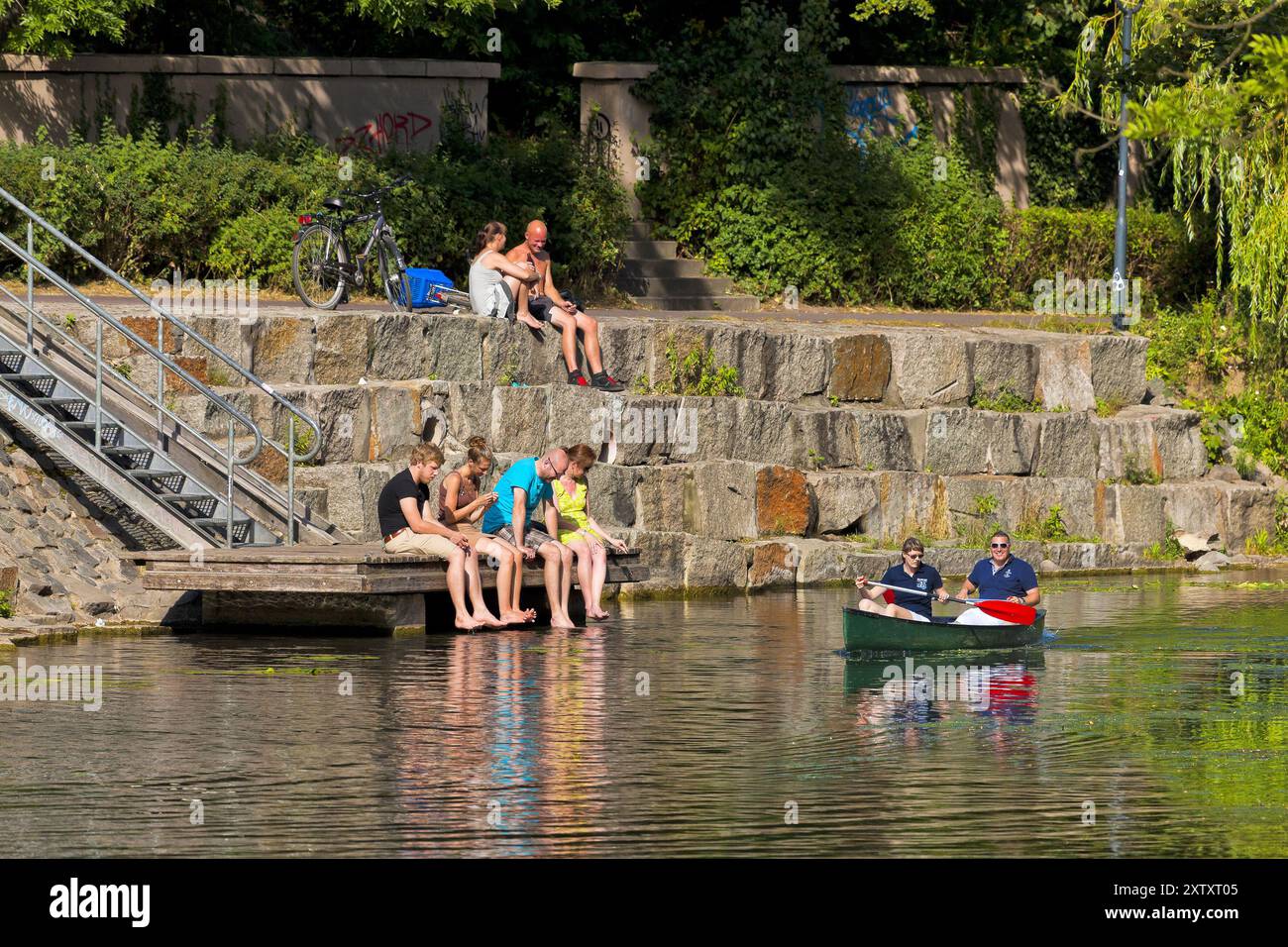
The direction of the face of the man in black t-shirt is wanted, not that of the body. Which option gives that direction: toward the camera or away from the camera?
toward the camera

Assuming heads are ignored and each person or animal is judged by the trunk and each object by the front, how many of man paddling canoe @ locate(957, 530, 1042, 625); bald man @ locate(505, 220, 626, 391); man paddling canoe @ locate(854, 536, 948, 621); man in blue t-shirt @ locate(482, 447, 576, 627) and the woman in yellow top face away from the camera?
0

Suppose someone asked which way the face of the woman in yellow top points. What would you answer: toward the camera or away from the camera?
toward the camera

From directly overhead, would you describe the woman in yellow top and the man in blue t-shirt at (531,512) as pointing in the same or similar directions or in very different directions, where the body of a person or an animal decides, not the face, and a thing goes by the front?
same or similar directions

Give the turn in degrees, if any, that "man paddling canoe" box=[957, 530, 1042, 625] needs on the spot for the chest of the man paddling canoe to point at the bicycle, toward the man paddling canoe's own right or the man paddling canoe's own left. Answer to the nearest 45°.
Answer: approximately 90° to the man paddling canoe's own right

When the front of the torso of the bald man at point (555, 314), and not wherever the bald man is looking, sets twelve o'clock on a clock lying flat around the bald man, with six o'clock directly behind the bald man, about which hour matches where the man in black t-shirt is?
The man in black t-shirt is roughly at 2 o'clock from the bald man.

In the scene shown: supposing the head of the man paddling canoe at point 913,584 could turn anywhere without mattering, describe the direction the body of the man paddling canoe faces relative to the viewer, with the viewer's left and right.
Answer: facing the viewer and to the left of the viewer

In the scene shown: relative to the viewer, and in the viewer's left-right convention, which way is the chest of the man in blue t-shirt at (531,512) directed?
facing the viewer and to the right of the viewer

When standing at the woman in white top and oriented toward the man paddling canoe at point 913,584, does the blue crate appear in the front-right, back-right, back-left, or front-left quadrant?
back-right

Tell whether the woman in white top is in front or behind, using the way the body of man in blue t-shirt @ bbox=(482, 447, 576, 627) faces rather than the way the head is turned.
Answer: behind

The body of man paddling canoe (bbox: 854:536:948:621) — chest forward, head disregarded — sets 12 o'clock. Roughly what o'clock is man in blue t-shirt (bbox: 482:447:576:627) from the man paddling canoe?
The man in blue t-shirt is roughly at 2 o'clock from the man paddling canoe.
